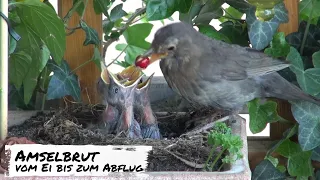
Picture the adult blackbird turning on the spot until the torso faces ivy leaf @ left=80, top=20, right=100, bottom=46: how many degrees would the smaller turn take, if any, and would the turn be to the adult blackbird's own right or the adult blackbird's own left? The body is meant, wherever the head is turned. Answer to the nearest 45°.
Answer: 0° — it already faces it

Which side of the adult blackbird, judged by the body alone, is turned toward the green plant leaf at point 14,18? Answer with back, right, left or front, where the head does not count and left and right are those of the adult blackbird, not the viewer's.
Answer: front

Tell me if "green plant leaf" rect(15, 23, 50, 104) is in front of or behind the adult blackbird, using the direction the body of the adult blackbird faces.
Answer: in front

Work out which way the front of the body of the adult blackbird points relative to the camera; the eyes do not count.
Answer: to the viewer's left

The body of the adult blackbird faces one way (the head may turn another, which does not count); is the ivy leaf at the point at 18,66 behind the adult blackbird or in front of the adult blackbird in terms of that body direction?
in front

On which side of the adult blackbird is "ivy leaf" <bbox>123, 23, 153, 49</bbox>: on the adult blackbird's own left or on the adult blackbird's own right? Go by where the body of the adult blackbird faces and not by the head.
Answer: on the adult blackbird's own right

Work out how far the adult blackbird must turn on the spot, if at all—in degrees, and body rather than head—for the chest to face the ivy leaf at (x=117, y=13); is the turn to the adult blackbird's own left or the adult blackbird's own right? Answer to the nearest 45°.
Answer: approximately 45° to the adult blackbird's own right
